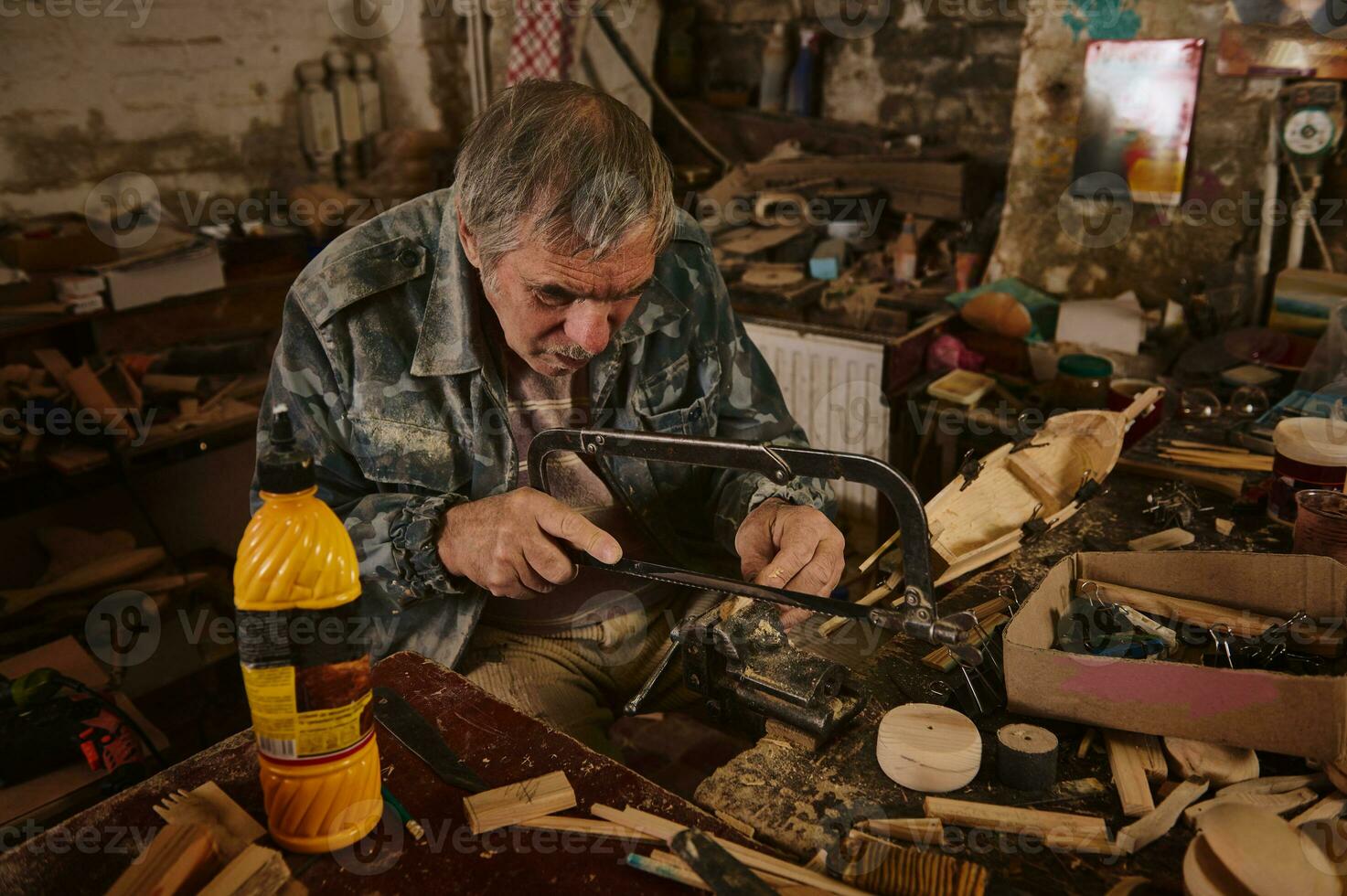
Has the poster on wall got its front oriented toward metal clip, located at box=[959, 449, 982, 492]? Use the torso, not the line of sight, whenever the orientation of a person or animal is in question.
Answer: yes

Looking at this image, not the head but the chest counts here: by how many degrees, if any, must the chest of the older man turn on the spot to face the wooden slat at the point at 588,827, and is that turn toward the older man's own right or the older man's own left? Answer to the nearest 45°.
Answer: approximately 45° to the older man's own right

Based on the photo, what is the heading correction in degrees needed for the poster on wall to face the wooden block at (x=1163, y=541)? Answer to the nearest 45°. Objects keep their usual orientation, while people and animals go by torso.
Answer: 0° — it already faces it

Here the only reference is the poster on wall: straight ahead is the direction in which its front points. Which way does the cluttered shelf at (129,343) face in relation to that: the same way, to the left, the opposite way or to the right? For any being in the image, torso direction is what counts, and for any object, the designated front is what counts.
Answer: to the left

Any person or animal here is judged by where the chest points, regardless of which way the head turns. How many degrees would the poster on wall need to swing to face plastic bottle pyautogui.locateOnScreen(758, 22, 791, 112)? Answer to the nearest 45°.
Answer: approximately 135° to its right

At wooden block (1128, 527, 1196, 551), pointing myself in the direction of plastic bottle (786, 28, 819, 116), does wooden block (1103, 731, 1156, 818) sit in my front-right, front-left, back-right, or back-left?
back-left

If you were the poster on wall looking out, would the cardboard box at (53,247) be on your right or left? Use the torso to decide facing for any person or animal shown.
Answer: on your right

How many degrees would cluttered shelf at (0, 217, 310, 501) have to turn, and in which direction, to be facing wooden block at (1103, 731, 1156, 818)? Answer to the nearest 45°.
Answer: approximately 45° to its right

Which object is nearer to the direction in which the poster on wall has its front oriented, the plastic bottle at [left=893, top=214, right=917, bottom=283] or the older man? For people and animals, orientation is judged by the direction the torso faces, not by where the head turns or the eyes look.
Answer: the older man

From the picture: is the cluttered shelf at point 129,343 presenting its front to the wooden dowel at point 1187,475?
yes

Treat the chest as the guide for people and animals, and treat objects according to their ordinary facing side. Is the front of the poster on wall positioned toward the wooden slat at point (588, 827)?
yes

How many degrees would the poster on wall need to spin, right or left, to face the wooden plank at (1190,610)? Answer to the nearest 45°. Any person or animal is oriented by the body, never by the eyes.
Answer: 0° — it already faces it
